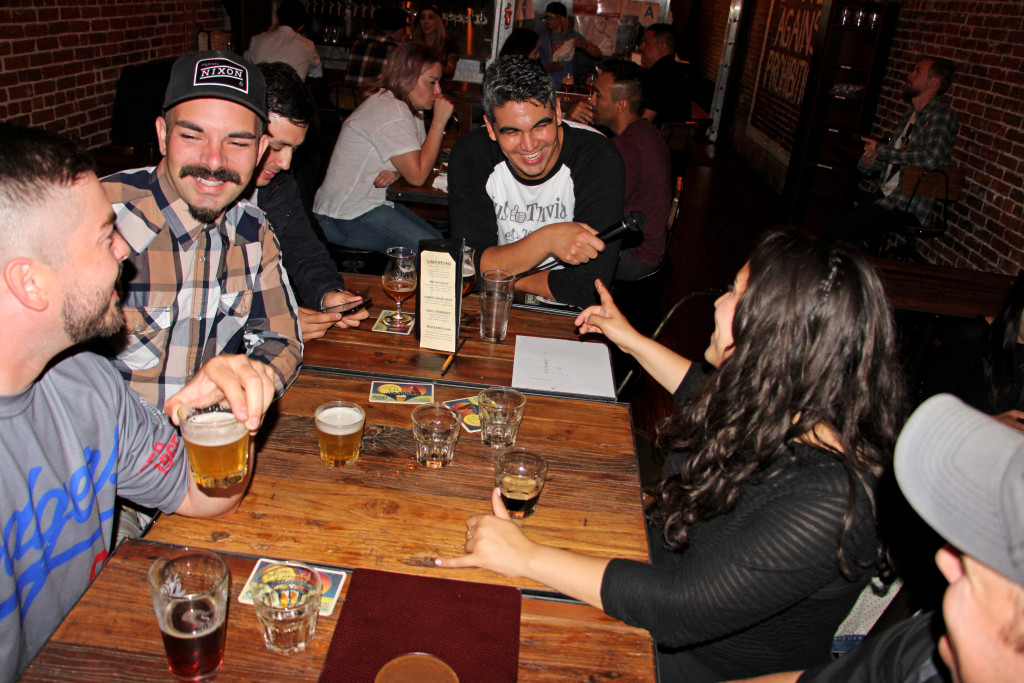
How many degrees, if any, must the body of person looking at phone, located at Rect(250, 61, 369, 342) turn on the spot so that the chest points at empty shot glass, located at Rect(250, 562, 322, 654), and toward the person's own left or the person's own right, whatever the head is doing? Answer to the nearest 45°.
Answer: approximately 45° to the person's own right

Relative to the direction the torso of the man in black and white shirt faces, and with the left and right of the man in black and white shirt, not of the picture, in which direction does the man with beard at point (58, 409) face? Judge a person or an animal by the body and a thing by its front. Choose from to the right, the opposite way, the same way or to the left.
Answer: to the left

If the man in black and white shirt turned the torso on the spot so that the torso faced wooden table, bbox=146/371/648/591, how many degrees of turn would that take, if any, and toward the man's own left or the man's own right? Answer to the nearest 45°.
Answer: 0° — they already face it

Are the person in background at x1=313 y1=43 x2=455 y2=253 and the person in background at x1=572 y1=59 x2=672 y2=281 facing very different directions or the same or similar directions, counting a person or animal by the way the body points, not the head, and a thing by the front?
very different directions

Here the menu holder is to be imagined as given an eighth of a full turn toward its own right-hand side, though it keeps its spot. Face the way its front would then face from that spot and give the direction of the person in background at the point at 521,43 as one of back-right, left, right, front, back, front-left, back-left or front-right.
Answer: back-right

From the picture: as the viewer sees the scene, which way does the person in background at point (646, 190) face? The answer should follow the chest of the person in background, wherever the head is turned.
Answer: to the viewer's left

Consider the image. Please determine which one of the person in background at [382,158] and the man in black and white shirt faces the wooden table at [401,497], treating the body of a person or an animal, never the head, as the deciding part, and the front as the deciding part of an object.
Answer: the man in black and white shirt

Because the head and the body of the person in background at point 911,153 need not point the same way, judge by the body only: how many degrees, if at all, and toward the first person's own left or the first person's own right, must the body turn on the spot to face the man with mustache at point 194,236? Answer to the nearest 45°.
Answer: approximately 90° to the first person's own left

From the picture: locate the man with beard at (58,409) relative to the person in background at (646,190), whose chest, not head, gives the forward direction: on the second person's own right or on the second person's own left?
on the second person's own left

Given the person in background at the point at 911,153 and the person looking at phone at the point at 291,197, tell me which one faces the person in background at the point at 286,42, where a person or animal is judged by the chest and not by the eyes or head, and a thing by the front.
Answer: the person in background at the point at 911,153

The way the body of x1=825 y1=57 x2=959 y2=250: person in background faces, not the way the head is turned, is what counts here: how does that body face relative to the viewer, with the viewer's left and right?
facing to the left of the viewer

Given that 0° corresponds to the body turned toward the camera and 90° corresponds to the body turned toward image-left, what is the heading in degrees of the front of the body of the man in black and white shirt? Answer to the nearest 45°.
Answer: approximately 0°
